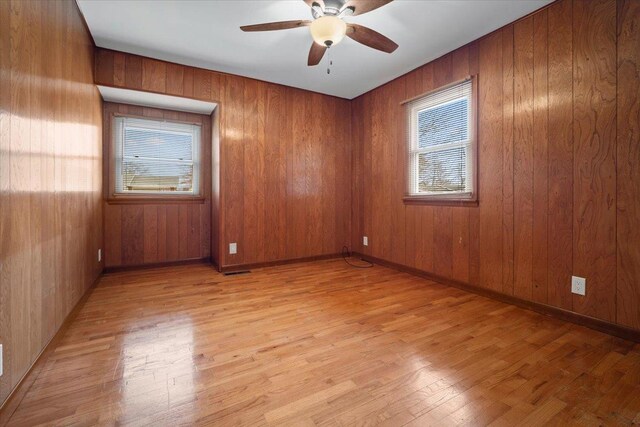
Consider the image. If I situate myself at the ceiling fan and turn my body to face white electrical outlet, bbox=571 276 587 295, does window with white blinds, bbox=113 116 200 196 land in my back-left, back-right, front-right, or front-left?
back-left

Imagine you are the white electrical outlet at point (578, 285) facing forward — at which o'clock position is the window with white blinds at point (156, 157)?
The window with white blinds is roughly at 1 o'clock from the white electrical outlet.

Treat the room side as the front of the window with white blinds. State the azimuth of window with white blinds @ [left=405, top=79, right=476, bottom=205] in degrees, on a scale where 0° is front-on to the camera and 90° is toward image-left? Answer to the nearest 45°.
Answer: approximately 45°

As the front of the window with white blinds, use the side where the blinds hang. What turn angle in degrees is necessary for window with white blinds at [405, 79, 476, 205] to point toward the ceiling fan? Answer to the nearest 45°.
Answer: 0° — it already faces it

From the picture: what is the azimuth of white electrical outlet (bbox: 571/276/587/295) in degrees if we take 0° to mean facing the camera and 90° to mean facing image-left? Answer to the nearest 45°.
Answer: approximately 45°
